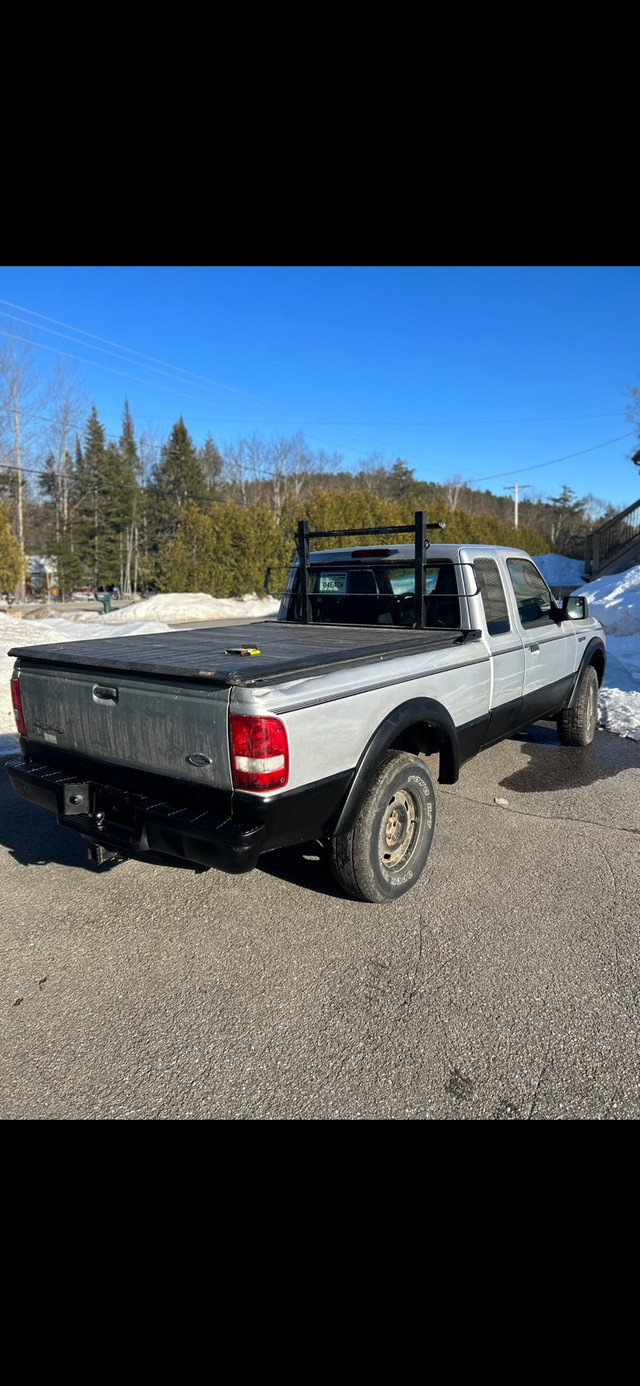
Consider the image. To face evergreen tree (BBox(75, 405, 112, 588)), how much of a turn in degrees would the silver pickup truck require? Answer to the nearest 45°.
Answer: approximately 45° to its left

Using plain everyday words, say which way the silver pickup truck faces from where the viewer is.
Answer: facing away from the viewer and to the right of the viewer

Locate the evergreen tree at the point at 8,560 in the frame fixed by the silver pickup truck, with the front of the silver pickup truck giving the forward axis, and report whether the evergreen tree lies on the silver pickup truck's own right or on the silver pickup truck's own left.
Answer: on the silver pickup truck's own left
